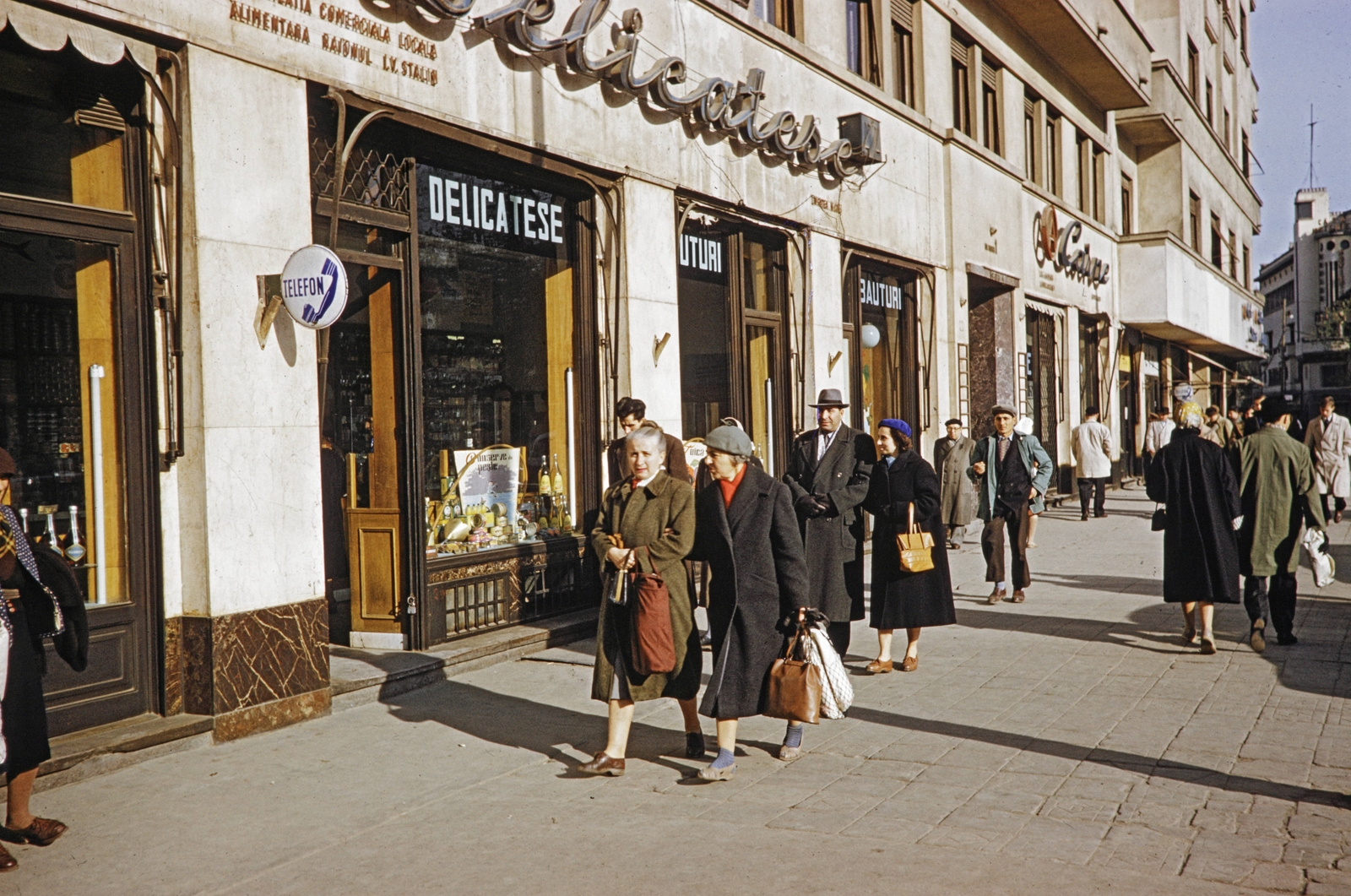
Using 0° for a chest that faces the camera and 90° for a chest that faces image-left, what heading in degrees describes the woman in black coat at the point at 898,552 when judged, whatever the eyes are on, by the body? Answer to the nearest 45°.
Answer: approximately 45°

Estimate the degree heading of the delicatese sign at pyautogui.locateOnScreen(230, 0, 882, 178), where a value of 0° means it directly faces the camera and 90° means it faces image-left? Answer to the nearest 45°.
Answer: approximately 315°

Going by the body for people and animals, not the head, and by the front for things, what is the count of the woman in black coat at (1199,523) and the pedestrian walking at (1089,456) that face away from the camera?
2

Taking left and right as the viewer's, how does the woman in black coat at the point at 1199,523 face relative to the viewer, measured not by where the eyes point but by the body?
facing away from the viewer

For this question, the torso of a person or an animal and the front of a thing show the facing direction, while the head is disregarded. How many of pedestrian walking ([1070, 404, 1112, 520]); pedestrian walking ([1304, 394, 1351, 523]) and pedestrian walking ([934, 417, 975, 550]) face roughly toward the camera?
2

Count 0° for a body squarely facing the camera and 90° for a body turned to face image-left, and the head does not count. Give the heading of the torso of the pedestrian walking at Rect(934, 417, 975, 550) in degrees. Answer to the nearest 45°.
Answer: approximately 0°

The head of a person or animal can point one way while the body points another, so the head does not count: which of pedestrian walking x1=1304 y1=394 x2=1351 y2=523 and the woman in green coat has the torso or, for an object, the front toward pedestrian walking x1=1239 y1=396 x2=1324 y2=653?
pedestrian walking x1=1304 y1=394 x2=1351 y2=523

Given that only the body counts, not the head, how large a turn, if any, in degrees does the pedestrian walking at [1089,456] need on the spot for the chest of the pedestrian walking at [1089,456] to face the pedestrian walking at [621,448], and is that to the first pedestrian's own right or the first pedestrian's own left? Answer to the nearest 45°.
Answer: approximately 180°

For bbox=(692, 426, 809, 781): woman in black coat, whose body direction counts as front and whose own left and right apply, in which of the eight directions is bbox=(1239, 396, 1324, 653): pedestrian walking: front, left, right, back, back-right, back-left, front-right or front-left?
back

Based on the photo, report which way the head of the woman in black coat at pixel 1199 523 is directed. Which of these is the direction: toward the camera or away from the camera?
away from the camera
